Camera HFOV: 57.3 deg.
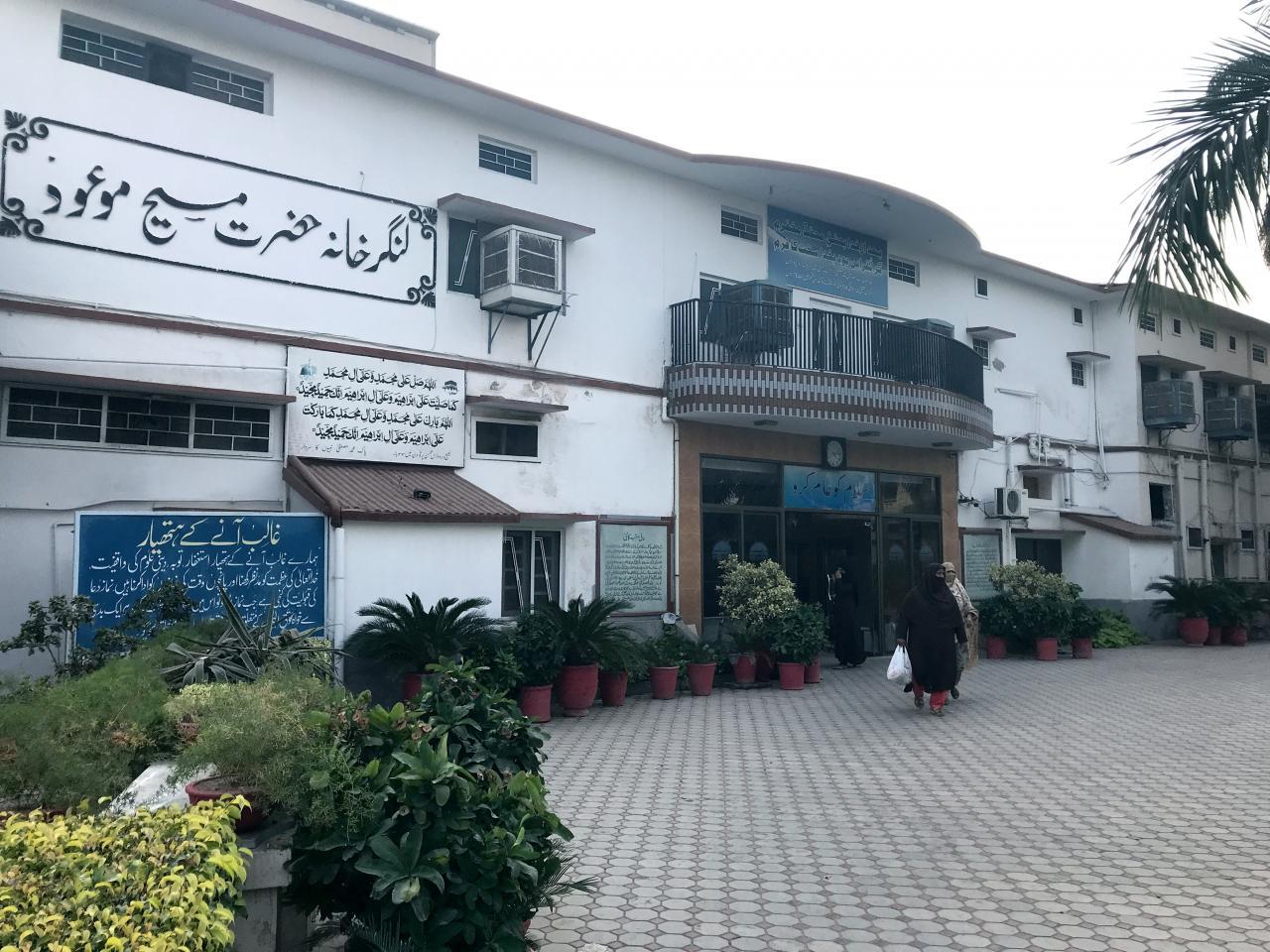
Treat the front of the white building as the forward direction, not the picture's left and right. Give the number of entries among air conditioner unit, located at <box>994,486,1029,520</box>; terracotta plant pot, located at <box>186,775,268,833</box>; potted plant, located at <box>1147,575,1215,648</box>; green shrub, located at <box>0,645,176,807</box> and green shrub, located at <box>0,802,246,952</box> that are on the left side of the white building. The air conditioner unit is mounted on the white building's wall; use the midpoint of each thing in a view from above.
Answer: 2

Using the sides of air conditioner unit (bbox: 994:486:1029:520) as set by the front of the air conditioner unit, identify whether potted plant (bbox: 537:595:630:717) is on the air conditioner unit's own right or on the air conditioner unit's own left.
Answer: on the air conditioner unit's own right

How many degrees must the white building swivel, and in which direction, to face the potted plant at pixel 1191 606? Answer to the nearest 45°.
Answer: approximately 90° to its left

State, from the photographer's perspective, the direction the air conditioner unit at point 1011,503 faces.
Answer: facing the viewer and to the right of the viewer

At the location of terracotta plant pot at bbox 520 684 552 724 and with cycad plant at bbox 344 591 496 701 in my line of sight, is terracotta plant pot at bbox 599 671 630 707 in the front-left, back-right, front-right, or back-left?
back-right

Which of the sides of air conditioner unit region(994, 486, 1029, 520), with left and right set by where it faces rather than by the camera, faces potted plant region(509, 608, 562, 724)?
right

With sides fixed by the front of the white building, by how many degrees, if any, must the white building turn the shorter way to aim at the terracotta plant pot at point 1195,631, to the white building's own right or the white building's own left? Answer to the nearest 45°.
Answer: approximately 90° to the white building's own left

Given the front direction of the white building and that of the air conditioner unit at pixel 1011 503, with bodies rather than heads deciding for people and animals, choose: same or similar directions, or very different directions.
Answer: same or similar directions

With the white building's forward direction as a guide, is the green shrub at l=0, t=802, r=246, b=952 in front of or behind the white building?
in front

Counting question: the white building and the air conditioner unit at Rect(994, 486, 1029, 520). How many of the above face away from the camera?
0
